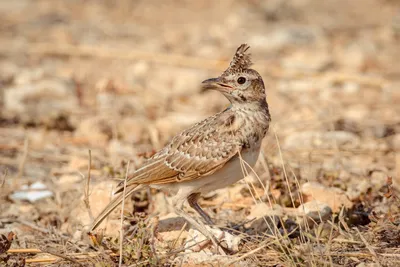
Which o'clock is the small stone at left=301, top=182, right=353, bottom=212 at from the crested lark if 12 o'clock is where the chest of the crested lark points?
The small stone is roughly at 11 o'clock from the crested lark.

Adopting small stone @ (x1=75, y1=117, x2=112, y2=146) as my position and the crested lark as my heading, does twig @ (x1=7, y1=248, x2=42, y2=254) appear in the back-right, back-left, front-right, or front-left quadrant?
front-right

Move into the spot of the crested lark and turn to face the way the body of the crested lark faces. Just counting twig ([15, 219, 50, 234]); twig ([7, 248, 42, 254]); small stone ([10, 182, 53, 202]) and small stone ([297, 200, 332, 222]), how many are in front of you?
1

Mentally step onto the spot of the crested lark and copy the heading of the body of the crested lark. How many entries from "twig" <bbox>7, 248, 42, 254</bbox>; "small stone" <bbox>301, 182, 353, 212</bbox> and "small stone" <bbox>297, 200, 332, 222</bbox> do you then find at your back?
1

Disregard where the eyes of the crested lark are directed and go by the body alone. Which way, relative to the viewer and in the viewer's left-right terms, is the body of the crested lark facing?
facing to the right of the viewer

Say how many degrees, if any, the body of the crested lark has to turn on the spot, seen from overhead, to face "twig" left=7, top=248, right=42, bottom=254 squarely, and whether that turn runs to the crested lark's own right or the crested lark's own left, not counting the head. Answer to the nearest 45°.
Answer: approximately 180°

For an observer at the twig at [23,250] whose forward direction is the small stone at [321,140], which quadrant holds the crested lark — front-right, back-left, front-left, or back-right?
front-right

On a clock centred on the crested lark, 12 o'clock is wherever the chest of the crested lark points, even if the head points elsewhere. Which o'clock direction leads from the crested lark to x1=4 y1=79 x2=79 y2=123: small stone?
The small stone is roughly at 8 o'clock from the crested lark.

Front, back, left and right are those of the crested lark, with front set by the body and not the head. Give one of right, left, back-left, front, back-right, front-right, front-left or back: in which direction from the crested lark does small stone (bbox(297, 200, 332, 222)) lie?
front

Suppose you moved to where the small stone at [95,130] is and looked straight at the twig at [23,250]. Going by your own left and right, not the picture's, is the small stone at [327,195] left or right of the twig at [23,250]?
left
